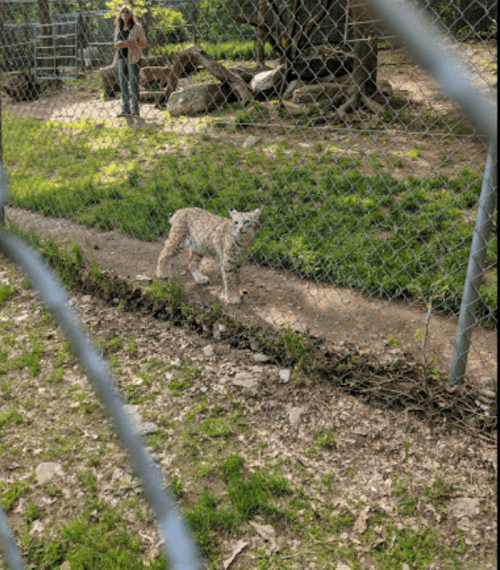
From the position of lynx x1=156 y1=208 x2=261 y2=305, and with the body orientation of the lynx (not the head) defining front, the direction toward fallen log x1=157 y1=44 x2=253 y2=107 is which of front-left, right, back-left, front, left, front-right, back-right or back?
back-left

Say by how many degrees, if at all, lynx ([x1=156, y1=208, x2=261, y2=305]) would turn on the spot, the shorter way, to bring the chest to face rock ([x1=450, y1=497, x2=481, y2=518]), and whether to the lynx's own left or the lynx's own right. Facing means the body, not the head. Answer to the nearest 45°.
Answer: approximately 45° to the lynx's own right

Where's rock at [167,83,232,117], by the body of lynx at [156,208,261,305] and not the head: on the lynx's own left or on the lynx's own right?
on the lynx's own left

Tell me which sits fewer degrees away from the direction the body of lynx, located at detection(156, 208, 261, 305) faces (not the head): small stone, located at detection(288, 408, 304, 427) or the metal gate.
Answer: the small stone

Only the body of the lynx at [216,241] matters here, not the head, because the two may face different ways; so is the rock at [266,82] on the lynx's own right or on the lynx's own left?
on the lynx's own left

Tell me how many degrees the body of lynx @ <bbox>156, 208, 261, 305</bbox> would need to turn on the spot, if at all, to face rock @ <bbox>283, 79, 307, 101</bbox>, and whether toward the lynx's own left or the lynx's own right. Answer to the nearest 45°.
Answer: approximately 135° to the lynx's own left

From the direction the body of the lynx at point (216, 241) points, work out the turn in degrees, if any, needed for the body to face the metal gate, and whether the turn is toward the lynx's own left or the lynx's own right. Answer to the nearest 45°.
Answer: approximately 135° to the lynx's own left

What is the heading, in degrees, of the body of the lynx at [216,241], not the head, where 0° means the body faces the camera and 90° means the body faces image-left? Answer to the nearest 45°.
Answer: approximately 315°

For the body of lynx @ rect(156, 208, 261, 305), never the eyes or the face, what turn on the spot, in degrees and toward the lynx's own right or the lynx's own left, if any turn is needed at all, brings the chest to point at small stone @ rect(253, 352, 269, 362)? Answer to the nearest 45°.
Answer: approximately 45° to the lynx's own right

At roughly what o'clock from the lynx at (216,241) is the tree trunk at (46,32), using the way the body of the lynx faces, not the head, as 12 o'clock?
The tree trunk is roughly at 7 o'clock from the lynx.
